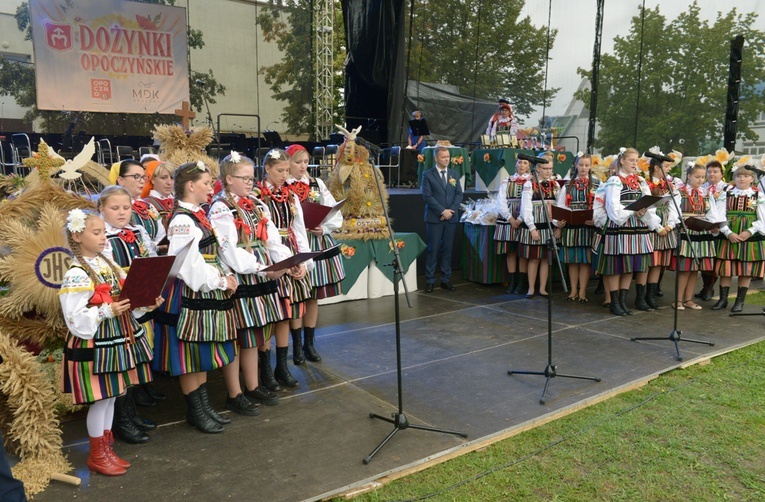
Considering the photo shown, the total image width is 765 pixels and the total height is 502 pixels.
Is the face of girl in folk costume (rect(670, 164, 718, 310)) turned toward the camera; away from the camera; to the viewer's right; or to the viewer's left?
toward the camera

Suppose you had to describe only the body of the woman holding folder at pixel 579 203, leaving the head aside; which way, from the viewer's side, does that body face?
toward the camera

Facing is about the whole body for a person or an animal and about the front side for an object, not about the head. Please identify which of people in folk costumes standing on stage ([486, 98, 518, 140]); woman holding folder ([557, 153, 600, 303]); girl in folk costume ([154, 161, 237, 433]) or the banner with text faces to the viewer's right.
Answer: the girl in folk costume

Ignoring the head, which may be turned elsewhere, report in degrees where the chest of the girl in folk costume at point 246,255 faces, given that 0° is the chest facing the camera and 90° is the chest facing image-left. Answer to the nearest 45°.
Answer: approximately 315°

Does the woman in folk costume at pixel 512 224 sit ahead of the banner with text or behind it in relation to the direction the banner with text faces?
ahead

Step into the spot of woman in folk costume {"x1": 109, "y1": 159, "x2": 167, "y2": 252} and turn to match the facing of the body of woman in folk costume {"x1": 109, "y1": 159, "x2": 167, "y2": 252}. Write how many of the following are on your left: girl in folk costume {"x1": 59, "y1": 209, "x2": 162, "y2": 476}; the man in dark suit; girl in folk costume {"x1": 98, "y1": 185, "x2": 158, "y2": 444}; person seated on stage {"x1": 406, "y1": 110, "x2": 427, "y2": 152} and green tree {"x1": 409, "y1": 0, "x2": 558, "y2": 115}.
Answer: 3

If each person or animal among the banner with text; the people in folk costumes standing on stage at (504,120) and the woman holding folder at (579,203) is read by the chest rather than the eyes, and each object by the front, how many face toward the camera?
3

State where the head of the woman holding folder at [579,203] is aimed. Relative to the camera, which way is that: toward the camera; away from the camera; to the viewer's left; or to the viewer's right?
toward the camera

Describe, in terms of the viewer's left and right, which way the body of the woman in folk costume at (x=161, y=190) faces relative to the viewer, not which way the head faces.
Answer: facing the viewer and to the right of the viewer

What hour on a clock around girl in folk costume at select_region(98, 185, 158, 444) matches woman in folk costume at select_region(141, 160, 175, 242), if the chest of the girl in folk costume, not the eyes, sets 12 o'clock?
The woman in folk costume is roughly at 8 o'clock from the girl in folk costume.

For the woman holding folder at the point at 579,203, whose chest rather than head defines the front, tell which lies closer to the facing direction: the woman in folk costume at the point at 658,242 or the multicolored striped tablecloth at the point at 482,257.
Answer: the woman in folk costume

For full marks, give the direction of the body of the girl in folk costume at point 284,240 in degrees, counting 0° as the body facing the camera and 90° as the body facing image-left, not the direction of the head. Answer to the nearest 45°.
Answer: approximately 315°

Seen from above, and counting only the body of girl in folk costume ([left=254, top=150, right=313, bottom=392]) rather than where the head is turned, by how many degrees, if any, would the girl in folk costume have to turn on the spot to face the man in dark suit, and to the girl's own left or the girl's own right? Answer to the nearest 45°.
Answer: approximately 90° to the girl's own left

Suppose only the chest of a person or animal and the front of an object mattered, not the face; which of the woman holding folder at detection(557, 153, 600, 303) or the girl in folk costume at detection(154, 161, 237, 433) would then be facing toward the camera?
the woman holding folder

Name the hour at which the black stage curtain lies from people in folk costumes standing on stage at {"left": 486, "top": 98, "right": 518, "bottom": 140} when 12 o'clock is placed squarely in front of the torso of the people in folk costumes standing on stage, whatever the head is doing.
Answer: The black stage curtain is roughly at 4 o'clock from the people in folk costumes standing on stage.

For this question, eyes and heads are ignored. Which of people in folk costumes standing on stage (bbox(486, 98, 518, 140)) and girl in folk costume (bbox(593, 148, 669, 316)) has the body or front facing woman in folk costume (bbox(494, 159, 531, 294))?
the people in folk costumes standing on stage

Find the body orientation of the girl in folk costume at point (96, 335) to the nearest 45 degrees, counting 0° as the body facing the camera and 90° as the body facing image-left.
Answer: approximately 315°
